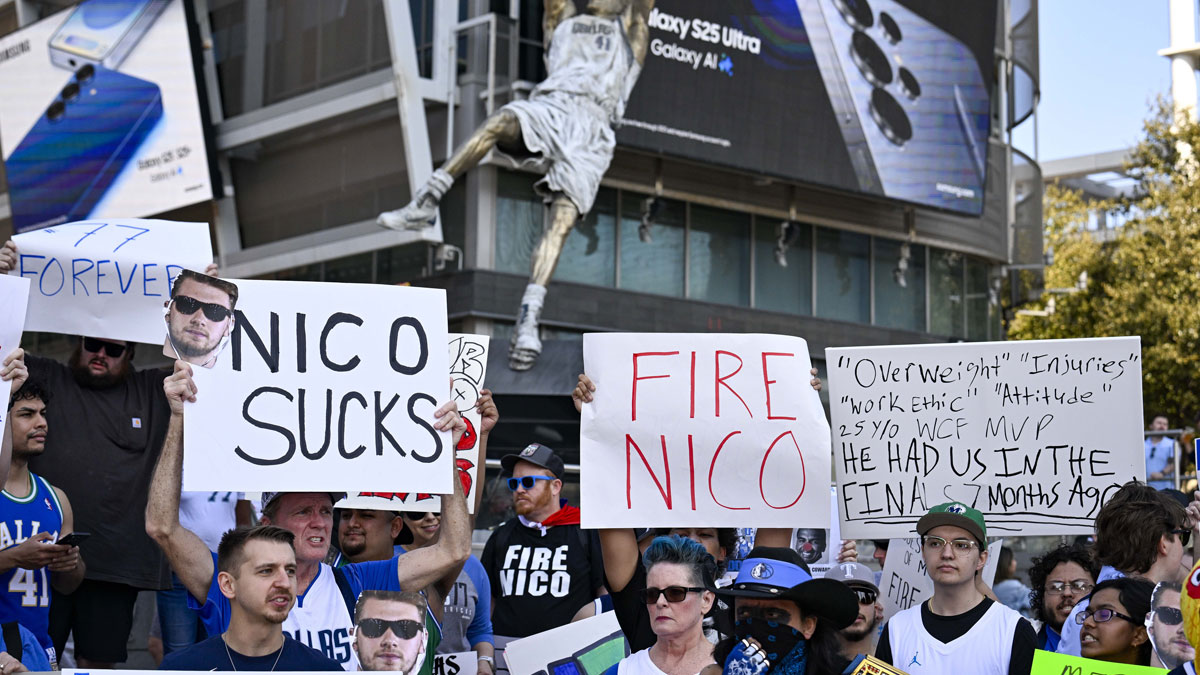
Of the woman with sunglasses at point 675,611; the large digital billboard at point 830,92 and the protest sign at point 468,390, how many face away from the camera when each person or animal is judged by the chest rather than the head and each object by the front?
0

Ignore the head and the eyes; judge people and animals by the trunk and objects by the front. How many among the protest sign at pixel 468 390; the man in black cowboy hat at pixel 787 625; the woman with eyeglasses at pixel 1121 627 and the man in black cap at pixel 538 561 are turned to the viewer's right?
0

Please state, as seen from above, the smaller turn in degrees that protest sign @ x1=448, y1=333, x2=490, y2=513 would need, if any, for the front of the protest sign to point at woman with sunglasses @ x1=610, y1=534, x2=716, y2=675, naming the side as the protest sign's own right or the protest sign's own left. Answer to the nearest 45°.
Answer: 0° — it already faces them

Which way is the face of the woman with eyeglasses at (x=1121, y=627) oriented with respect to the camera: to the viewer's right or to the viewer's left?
to the viewer's left

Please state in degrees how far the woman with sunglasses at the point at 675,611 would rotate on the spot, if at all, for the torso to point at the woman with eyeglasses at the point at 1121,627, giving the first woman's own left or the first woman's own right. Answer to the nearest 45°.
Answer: approximately 135° to the first woman's own left

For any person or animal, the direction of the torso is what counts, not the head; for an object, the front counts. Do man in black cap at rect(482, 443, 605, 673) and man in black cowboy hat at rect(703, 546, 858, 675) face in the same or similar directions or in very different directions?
same or similar directions

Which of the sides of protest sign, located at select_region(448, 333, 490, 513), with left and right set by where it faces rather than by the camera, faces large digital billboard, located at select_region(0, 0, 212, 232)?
back

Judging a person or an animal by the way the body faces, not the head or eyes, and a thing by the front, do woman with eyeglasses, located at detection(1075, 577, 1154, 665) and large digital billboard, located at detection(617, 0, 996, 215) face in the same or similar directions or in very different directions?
same or similar directions

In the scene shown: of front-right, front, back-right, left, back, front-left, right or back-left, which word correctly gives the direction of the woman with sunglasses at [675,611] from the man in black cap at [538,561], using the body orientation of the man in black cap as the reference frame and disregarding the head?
front-left

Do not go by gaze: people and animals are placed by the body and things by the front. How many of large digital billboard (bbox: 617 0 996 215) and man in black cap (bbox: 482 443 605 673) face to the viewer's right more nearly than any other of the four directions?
0

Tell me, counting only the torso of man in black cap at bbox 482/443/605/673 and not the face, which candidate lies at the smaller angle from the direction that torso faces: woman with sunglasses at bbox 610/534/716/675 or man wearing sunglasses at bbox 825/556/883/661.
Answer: the woman with sunglasses

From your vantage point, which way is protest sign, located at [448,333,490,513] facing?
toward the camera
